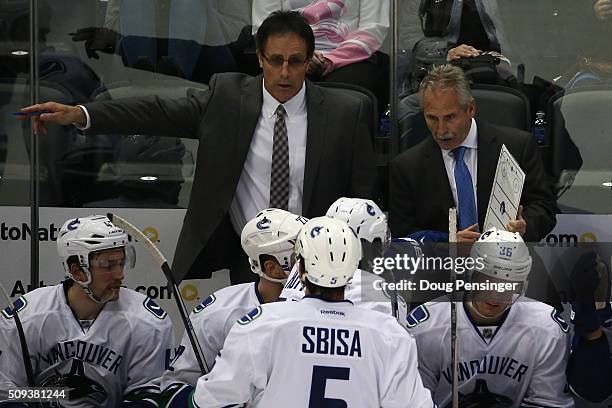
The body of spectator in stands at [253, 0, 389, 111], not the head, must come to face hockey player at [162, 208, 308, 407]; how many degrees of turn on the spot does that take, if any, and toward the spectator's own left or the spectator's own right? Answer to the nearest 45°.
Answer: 0° — they already face them

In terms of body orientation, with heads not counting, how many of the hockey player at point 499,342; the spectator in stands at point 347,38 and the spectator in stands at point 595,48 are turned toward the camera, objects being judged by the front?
3

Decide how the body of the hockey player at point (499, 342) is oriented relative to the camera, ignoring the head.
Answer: toward the camera

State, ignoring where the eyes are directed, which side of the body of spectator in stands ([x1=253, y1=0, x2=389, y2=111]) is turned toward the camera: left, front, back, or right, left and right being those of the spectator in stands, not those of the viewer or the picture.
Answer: front

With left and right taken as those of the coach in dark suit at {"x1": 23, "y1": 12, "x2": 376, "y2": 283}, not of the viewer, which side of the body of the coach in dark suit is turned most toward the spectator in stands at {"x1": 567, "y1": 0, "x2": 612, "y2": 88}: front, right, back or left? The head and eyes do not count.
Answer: back

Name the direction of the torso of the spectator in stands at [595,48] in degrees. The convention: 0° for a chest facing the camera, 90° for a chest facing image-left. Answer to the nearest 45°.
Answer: approximately 0°

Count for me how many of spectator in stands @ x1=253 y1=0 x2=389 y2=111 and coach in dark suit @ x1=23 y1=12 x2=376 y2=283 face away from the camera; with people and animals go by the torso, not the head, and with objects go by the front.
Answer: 0

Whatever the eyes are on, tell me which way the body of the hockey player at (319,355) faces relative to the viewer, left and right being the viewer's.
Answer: facing away from the viewer

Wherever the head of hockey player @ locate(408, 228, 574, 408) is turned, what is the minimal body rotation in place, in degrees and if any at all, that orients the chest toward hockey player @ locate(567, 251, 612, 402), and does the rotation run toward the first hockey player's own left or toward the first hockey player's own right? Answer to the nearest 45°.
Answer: approximately 90° to the first hockey player's own left
